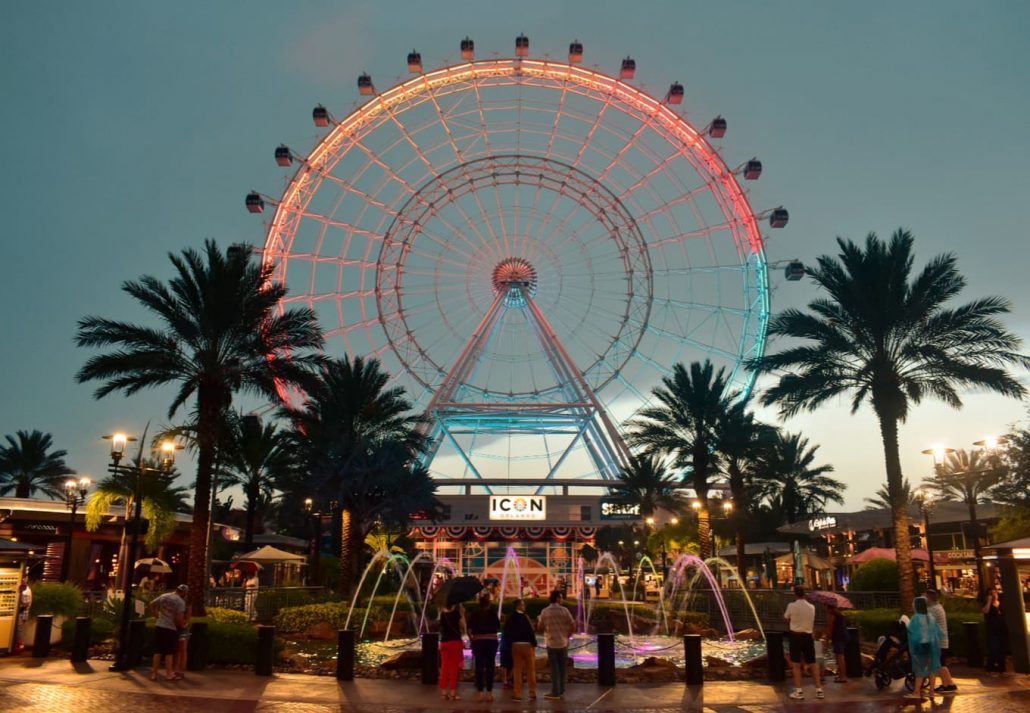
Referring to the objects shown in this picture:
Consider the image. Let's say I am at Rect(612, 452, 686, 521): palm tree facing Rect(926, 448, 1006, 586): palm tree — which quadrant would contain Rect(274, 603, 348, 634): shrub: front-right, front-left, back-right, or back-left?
back-right

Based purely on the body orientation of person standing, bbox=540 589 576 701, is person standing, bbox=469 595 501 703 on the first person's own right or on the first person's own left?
on the first person's own left

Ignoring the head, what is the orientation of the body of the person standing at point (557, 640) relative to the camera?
away from the camera

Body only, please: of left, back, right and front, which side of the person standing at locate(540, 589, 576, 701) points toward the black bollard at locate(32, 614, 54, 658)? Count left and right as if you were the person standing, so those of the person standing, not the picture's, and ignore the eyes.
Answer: left

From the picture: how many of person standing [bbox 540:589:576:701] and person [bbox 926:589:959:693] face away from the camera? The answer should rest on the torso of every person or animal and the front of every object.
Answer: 1

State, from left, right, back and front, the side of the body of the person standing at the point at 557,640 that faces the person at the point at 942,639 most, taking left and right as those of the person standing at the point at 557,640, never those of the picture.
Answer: right

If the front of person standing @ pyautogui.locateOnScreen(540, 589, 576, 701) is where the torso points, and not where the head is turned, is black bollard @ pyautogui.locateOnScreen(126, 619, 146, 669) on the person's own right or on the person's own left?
on the person's own left

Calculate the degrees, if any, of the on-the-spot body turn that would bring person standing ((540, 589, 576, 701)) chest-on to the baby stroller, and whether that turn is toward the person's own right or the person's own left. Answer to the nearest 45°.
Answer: approximately 90° to the person's own right

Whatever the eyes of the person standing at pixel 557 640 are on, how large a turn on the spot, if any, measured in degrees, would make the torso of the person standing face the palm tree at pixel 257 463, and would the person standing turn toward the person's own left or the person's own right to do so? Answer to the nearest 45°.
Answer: approximately 45° to the person's own left

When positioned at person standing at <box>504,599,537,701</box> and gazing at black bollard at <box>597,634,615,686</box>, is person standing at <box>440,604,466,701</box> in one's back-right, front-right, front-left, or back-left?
back-left
